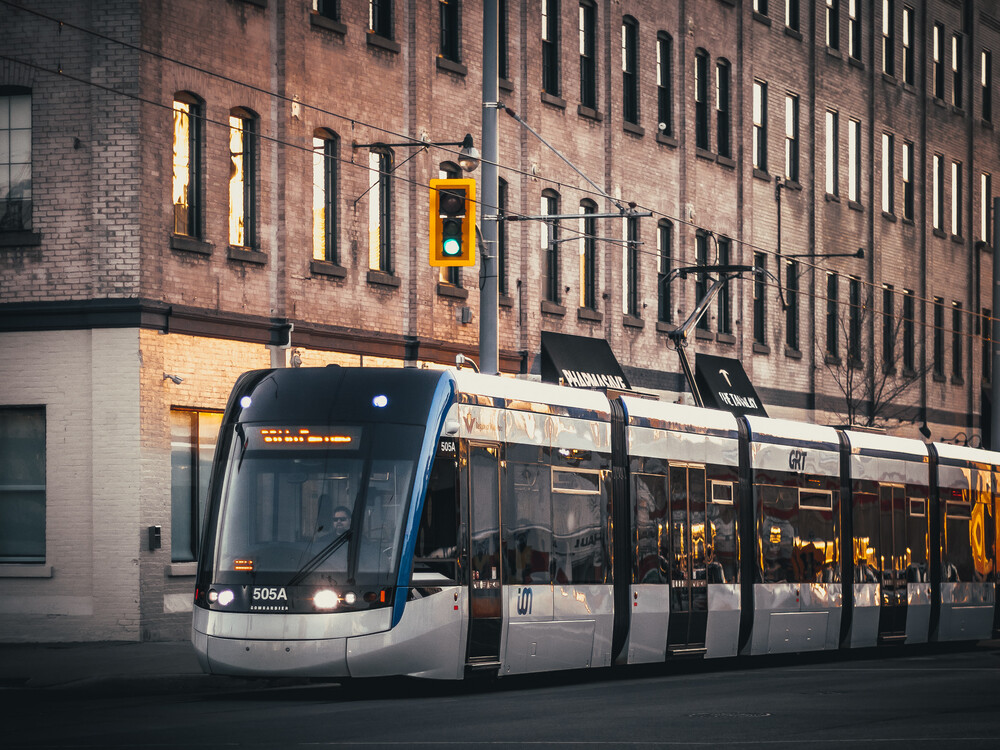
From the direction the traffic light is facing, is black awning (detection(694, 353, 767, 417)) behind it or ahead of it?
behind

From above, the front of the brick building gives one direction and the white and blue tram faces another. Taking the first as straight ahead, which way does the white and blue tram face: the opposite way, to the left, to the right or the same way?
to the right

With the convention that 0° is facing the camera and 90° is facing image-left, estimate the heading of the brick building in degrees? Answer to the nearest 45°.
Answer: approximately 315°

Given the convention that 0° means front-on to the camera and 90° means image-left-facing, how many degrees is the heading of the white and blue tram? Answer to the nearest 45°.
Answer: approximately 45°
